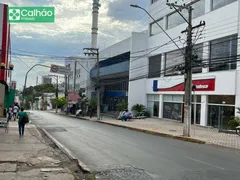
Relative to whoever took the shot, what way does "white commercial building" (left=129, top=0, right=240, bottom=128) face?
facing the viewer and to the left of the viewer

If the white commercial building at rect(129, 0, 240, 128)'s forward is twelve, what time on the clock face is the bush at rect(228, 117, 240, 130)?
The bush is roughly at 10 o'clock from the white commercial building.
